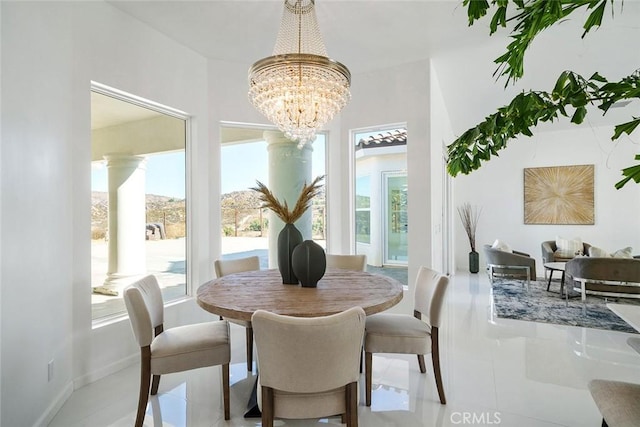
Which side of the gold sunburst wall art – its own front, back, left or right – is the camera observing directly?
front

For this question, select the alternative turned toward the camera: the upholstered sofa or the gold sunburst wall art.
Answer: the gold sunburst wall art

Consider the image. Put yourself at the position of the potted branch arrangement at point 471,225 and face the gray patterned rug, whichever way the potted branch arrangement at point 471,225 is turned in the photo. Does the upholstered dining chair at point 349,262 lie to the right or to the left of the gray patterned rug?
right

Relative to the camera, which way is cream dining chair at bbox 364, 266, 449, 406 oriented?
to the viewer's left

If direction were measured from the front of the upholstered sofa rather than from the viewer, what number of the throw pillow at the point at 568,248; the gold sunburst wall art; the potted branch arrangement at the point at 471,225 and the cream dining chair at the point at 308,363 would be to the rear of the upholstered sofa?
1

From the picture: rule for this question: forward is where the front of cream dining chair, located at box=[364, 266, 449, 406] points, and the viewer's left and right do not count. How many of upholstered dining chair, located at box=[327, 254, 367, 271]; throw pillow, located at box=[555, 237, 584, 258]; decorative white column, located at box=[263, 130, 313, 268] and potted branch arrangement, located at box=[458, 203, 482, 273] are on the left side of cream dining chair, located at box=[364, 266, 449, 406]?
0

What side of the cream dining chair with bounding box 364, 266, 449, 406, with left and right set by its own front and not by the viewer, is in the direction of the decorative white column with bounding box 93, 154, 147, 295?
front

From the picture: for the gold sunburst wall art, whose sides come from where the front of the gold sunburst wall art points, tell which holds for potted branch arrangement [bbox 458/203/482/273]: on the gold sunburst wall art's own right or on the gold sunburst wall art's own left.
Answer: on the gold sunburst wall art's own right

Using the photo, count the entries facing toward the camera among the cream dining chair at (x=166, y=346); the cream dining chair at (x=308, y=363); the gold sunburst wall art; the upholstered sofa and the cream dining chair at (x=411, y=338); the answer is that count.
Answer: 1

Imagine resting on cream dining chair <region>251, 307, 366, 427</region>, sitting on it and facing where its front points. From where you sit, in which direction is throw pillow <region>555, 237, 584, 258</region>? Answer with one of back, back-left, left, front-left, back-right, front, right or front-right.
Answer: front-right

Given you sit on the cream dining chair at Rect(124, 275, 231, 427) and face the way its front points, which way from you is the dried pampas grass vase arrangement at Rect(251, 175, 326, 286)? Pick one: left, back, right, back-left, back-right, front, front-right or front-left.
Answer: front

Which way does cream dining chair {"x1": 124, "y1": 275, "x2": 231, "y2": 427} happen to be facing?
to the viewer's right

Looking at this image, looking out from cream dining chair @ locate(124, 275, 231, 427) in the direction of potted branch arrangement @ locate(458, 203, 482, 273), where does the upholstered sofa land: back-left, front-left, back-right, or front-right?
front-right

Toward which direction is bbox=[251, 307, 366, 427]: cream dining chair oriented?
away from the camera

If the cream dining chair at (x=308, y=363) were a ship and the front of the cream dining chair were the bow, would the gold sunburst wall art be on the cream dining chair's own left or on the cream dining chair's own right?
on the cream dining chair's own right
